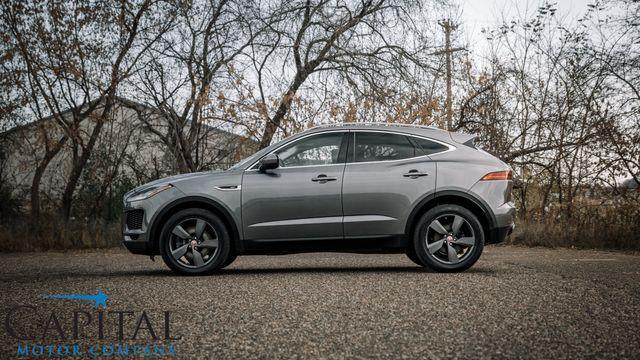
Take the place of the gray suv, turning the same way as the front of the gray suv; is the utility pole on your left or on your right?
on your right

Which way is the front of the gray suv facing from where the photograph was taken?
facing to the left of the viewer
